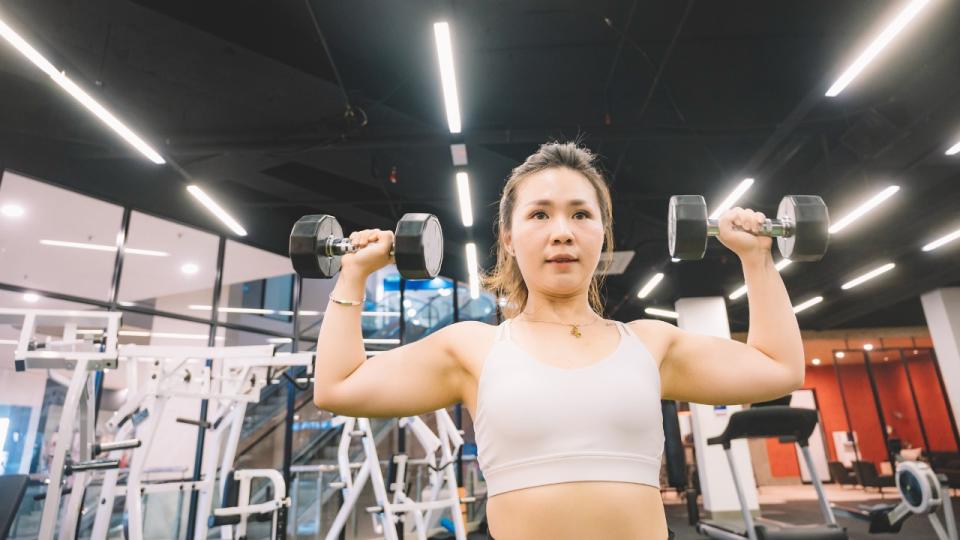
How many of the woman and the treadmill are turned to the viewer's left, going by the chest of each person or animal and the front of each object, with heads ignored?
0

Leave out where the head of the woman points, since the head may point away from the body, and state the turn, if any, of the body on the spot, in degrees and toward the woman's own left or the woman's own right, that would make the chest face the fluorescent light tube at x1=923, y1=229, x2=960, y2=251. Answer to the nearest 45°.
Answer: approximately 135° to the woman's own left

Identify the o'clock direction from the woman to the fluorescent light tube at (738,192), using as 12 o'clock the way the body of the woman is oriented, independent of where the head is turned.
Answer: The fluorescent light tube is roughly at 7 o'clock from the woman.

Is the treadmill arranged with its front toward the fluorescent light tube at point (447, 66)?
no

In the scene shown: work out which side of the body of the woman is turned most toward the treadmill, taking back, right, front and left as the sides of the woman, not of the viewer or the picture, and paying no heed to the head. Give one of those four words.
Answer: back

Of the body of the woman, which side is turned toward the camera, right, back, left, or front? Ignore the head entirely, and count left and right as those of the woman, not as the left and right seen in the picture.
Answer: front

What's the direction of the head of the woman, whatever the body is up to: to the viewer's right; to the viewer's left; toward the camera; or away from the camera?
toward the camera

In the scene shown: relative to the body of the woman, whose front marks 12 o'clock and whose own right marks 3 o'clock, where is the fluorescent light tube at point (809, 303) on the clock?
The fluorescent light tube is roughly at 7 o'clock from the woman.

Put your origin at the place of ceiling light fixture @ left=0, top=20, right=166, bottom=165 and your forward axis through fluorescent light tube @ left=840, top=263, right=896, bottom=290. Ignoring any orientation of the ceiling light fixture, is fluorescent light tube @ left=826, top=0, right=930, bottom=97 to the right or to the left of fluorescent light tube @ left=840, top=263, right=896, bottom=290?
right

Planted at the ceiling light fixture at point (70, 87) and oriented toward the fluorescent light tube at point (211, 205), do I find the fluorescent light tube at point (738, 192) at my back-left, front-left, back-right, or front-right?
front-right

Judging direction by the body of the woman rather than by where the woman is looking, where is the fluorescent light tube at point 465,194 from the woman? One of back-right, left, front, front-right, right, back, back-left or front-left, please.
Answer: back
